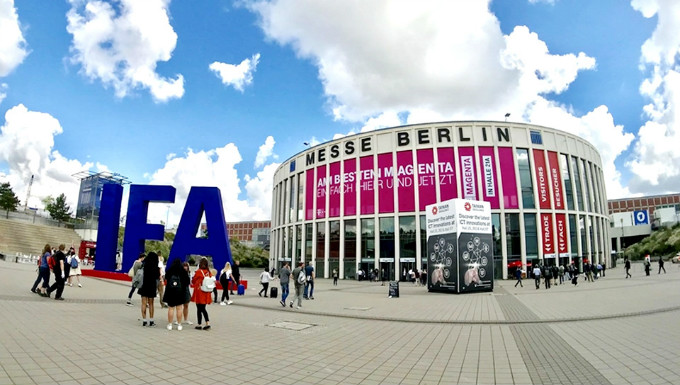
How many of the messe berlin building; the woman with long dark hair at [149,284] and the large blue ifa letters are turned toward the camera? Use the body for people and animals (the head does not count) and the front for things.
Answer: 2

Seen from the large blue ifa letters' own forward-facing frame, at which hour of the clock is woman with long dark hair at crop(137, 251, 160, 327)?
The woman with long dark hair is roughly at 12 o'clock from the large blue ifa letters.

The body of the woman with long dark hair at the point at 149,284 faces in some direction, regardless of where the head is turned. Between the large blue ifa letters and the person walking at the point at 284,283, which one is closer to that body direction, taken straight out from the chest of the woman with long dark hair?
the large blue ifa letters

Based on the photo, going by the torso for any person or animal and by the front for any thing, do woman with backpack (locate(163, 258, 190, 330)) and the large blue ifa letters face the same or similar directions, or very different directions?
very different directions

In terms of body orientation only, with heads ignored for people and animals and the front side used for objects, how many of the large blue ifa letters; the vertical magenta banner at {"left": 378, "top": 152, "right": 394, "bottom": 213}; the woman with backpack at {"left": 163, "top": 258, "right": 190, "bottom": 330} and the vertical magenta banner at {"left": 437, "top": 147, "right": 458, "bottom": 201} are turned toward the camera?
3

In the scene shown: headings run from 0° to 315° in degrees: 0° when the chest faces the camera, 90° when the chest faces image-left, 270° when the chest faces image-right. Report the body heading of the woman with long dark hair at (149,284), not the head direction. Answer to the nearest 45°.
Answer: approximately 180°

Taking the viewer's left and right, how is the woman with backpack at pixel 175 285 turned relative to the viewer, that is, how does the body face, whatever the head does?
facing away from the viewer

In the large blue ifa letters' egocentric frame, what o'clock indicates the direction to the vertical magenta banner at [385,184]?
The vertical magenta banner is roughly at 8 o'clock from the large blue ifa letters.

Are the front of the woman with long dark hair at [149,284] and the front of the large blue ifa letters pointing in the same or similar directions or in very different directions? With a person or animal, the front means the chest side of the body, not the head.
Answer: very different directions
